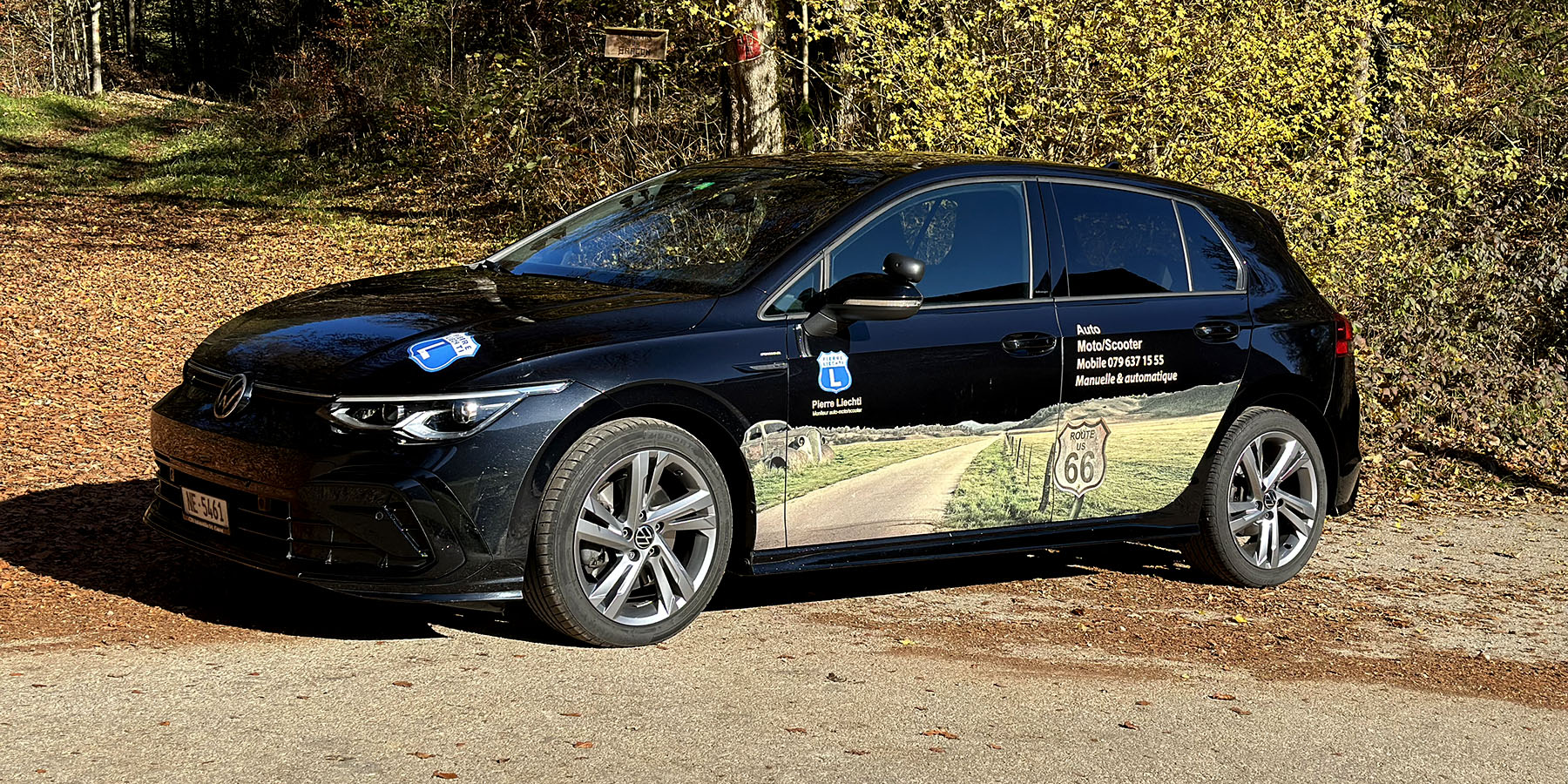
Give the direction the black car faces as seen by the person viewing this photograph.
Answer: facing the viewer and to the left of the viewer
